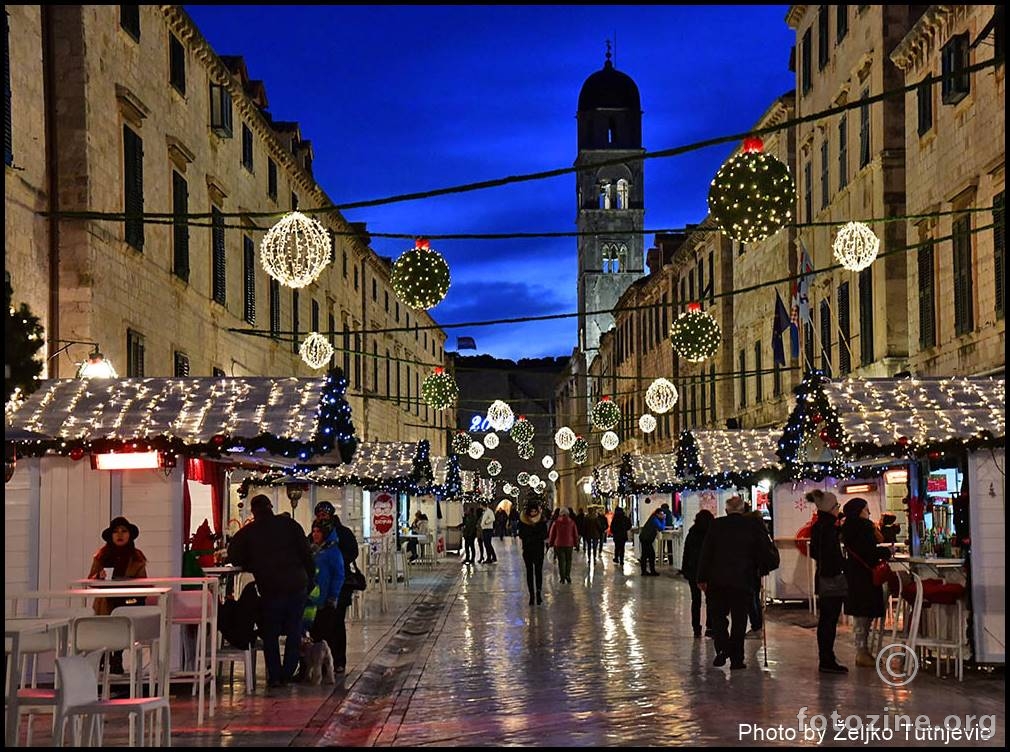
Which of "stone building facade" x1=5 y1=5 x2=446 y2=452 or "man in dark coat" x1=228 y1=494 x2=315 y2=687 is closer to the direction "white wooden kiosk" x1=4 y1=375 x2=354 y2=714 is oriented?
the man in dark coat

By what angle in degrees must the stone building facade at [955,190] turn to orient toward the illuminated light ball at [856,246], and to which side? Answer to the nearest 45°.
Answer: approximately 45° to its left

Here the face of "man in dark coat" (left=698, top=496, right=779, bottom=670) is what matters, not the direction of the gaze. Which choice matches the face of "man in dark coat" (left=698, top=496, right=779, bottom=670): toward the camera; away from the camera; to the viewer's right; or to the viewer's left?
away from the camera

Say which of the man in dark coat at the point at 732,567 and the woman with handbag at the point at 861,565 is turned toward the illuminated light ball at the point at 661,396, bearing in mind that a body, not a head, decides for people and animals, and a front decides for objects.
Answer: the man in dark coat

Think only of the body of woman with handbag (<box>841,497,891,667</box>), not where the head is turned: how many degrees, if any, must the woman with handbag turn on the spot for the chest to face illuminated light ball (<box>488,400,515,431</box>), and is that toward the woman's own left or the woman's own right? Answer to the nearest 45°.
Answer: approximately 90° to the woman's own left

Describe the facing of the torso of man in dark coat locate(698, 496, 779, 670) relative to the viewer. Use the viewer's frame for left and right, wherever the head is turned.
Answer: facing away from the viewer

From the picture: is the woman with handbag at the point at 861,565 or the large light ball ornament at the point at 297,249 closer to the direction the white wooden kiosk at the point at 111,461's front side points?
the woman with handbag

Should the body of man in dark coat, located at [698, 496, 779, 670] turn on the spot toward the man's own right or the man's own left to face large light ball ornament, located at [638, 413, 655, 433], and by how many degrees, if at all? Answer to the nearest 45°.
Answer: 0° — they already face it
